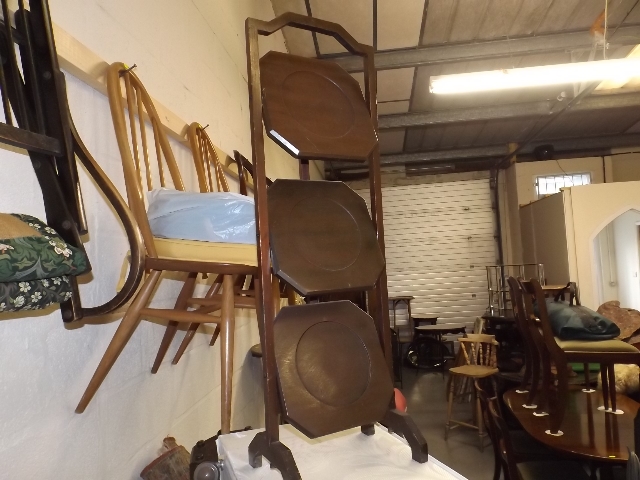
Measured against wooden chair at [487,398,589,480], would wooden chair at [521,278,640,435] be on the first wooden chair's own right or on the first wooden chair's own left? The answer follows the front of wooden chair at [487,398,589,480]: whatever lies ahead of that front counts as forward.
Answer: on the first wooden chair's own left

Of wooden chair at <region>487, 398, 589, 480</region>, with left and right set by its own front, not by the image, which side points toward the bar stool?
left

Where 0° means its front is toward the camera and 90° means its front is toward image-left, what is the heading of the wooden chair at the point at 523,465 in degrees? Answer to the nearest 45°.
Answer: approximately 270°

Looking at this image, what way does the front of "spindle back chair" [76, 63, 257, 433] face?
to the viewer's right

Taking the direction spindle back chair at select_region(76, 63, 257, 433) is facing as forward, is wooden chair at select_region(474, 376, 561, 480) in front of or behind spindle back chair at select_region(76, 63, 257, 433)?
in front

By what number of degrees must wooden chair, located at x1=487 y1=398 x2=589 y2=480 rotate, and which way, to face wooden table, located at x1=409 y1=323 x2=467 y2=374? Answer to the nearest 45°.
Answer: approximately 90° to its left

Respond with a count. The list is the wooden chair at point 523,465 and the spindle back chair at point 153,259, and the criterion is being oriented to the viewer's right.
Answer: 2
